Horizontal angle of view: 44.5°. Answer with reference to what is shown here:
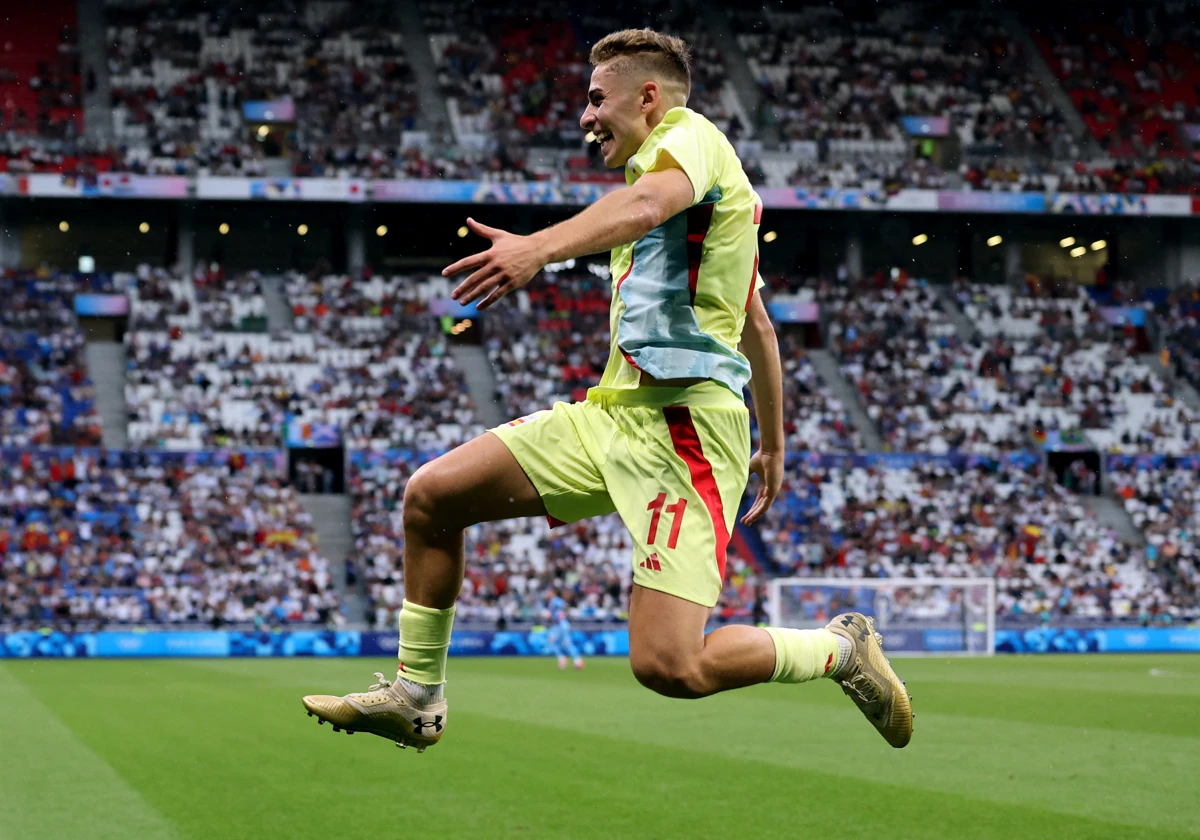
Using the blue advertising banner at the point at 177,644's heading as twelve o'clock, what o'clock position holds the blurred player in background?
The blurred player in background is roughly at 10 o'clock from the blue advertising banner.

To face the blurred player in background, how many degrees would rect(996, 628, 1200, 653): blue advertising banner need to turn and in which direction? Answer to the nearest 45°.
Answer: approximately 45° to its right

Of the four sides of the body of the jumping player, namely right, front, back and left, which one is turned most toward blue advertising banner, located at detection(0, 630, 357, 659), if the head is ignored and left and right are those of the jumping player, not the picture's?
right

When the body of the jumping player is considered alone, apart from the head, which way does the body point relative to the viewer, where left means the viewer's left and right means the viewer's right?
facing to the left of the viewer

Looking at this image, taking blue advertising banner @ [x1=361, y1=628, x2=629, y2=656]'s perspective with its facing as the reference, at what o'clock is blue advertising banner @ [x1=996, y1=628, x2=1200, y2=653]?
blue advertising banner @ [x1=996, y1=628, x2=1200, y2=653] is roughly at 9 o'clock from blue advertising banner @ [x1=361, y1=628, x2=629, y2=656].

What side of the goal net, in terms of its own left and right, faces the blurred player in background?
right

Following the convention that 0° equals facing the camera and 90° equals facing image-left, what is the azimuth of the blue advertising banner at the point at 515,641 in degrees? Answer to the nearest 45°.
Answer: approximately 0°

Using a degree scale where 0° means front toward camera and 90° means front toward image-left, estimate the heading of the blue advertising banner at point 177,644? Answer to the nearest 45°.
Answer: approximately 0°

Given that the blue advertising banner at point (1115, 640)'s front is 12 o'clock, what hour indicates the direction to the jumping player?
The jumping player is roughly at 12 o'clock from the blue advertising banner.

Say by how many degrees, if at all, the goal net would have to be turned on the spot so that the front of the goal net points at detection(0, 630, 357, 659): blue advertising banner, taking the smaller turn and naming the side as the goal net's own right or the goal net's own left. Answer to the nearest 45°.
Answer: approximately 90° to the goal net's own right
